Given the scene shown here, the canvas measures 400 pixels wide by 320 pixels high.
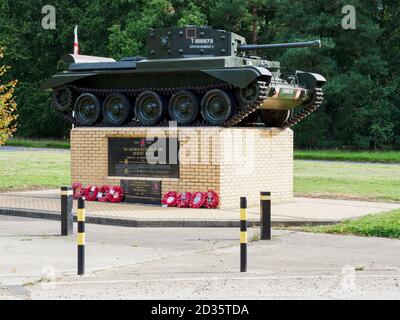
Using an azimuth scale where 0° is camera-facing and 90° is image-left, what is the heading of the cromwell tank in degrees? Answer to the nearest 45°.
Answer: approximately 315°

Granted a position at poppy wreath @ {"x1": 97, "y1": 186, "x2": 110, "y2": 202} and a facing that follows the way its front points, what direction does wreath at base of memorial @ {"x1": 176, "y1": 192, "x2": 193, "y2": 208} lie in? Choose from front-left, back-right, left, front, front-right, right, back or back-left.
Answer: left

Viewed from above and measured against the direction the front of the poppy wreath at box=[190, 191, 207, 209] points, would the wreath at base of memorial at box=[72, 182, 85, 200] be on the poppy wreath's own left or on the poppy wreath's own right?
on the poppy wreath's own right

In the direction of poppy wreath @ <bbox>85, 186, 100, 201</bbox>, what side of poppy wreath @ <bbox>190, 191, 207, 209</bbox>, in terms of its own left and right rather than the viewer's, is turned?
right

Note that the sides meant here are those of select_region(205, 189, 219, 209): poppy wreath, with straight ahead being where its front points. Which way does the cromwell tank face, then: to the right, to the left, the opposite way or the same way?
to the left

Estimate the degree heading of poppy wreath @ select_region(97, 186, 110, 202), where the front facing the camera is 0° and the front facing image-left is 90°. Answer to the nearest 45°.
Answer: approximately 45°

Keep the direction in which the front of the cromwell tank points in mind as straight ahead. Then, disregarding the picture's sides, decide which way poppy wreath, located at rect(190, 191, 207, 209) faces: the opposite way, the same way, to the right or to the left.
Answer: to the right

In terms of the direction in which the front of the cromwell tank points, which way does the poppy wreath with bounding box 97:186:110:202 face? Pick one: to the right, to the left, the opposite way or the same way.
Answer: to the right

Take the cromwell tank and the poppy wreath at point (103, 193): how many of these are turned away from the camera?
0

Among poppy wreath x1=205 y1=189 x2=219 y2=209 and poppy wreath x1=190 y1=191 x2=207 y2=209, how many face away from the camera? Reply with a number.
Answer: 0

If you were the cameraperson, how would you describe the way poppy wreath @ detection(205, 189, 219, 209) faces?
facing the viewer and to the left of the viewer

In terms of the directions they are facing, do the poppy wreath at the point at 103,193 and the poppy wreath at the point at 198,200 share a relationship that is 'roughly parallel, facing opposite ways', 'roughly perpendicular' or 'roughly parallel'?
roughly parallel
